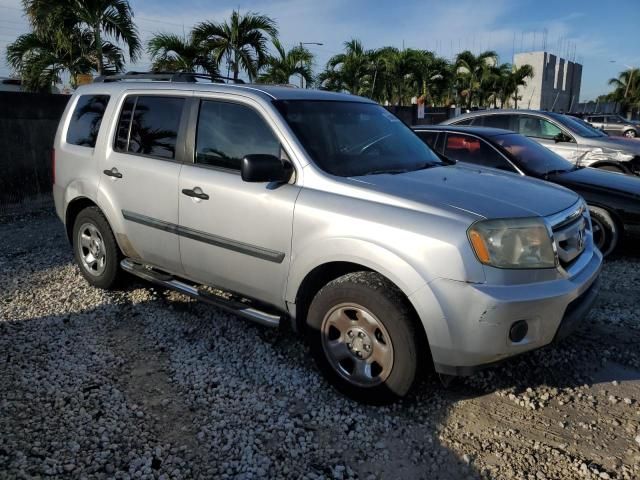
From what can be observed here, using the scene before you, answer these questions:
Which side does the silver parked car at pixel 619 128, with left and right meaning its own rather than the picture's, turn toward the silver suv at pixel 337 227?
right

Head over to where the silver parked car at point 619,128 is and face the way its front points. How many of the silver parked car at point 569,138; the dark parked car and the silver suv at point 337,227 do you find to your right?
3

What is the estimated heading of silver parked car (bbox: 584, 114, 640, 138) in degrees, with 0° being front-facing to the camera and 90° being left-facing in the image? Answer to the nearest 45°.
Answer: approximately 270°

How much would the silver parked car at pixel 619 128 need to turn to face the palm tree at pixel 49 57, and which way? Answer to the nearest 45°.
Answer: approximately 135° to its right

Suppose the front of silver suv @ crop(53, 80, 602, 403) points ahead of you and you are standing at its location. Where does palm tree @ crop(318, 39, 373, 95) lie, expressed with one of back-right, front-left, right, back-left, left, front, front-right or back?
back-left

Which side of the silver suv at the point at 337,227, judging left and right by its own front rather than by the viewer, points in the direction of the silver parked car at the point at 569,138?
left

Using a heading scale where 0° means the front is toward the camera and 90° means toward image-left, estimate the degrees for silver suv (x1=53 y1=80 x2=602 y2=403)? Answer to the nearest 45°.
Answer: approximately 315°

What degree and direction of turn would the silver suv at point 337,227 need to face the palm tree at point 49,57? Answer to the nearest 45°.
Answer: approximately 180°

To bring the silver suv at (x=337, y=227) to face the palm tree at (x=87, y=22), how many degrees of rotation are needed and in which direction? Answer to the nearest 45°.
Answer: approximately 180°

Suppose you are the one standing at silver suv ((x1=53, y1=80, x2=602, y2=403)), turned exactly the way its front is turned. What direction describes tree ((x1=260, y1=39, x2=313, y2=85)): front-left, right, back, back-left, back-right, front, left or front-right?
back-left

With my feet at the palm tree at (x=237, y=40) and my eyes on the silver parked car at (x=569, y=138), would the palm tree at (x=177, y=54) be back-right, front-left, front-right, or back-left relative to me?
back-right
